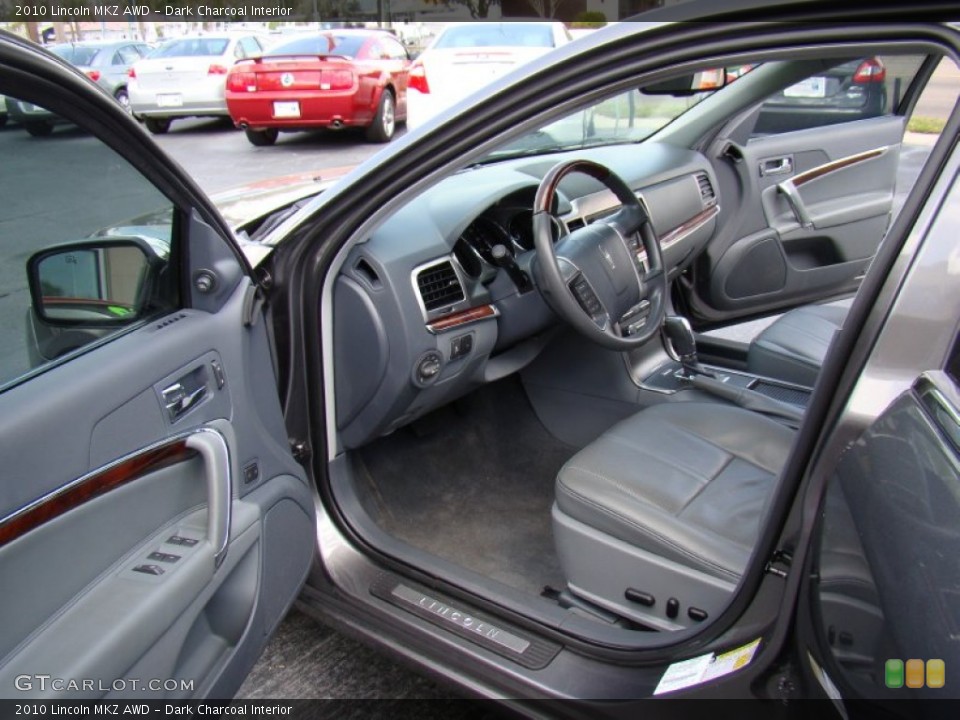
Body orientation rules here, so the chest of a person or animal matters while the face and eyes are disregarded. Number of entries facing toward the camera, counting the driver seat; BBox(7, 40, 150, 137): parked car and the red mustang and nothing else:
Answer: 0

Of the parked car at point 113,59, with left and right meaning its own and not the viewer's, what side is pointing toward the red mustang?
right

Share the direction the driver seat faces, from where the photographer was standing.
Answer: facing away from the viewer and to the left of the viewer

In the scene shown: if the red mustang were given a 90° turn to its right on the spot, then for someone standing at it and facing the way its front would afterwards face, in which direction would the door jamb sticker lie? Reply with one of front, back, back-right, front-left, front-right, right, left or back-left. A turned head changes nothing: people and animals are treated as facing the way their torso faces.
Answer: front-right

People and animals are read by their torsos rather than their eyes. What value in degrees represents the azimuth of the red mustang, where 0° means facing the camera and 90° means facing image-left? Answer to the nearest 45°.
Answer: approximately 225°

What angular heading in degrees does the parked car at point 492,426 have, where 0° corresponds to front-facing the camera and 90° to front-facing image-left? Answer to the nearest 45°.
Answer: approximately 135°

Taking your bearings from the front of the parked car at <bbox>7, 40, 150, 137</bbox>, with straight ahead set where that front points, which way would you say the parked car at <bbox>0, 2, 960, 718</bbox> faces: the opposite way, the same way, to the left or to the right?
to the left

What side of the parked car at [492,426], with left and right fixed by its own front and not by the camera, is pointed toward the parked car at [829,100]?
right

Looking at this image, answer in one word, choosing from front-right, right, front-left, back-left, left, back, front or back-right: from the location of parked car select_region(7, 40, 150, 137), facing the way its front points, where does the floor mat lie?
back-right

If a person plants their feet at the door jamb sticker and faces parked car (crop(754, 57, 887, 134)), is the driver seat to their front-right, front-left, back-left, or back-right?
front-left

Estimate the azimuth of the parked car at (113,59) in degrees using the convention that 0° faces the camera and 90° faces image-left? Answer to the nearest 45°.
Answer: approximately 225°

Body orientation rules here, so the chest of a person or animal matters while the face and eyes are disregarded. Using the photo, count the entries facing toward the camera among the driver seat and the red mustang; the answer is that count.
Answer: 0

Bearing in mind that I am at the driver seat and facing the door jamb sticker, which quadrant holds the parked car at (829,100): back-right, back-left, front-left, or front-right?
back-left

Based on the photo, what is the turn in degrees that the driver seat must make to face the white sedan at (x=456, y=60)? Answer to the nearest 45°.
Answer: approximately 45° to its right

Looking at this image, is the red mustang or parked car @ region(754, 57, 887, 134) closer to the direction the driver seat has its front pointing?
the red mustang

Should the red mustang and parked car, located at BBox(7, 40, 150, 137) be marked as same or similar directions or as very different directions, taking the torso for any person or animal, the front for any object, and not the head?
same or similar directions

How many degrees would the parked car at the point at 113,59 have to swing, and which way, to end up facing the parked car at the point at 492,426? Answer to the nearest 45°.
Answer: approximately 135° to its right
